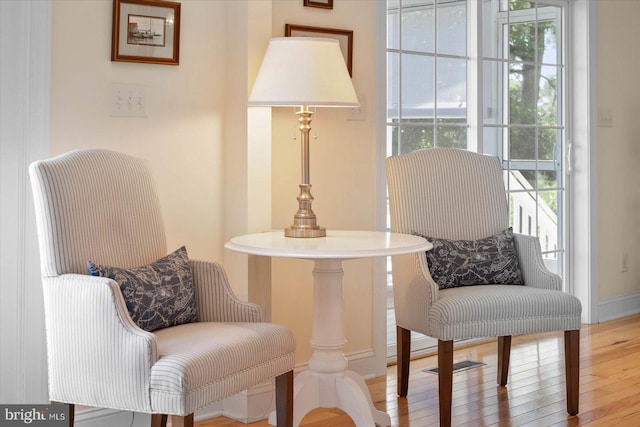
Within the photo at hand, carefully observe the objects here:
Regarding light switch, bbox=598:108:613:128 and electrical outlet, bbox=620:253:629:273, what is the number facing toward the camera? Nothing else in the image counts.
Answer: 2

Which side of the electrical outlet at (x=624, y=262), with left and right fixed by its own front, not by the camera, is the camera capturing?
front

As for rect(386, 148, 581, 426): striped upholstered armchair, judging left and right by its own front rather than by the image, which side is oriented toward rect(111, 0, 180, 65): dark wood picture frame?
right

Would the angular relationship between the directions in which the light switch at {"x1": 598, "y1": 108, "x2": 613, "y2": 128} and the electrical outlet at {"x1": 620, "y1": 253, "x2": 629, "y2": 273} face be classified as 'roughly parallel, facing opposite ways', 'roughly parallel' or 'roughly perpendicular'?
roughly parallel

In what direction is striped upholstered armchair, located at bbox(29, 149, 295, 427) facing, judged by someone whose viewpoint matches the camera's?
facing the viewer and to the right of the viewer

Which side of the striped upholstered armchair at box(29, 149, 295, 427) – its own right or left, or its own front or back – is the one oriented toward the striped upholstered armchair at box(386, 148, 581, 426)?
left
